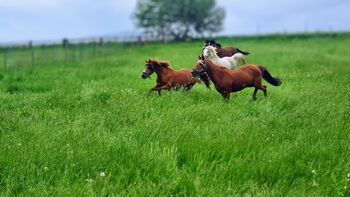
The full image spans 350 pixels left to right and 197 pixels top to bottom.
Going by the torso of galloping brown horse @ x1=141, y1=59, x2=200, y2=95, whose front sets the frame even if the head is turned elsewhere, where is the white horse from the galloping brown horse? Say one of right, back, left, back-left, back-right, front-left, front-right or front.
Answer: back-right

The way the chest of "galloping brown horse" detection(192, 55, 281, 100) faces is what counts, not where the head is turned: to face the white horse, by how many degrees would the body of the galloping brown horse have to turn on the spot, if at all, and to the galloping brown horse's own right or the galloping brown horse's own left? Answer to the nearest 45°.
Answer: approximately 90° to the galloping brown horse's own right

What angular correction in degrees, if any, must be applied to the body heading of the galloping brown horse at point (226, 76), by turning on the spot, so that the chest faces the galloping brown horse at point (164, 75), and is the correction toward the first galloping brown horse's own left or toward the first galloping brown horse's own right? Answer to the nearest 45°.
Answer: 0° — it already faces it

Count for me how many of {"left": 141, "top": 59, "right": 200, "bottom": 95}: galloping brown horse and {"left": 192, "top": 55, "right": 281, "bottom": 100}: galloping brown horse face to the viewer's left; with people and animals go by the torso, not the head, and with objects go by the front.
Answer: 2

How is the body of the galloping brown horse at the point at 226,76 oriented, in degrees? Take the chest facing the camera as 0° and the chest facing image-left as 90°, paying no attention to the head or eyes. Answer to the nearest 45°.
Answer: approximately 90°

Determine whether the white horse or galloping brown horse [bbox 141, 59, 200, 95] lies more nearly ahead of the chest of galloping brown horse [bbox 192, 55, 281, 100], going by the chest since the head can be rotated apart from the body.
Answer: the galloping brown horse

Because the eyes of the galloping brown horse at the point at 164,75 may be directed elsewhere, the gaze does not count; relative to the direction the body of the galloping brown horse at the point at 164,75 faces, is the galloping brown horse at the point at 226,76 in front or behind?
behind

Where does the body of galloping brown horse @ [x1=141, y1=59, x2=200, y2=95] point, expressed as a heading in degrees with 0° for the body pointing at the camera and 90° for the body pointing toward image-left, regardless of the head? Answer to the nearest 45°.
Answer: approximately 90°
